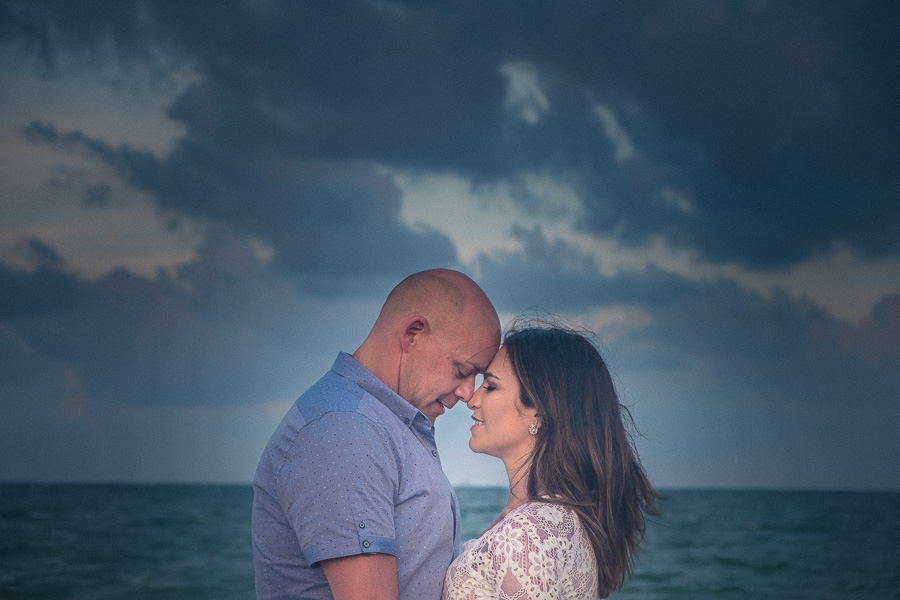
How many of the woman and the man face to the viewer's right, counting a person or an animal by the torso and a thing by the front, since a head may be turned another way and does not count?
1

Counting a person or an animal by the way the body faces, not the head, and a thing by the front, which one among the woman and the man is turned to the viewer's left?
the woman

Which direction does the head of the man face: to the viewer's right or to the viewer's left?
to the viewer's right

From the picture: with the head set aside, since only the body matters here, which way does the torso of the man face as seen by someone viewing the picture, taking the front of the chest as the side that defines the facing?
to the viewer's right

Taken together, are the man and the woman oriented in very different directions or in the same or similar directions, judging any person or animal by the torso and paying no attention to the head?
very different directions

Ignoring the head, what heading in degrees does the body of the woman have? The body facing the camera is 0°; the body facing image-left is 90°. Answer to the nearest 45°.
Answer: approximately 90°

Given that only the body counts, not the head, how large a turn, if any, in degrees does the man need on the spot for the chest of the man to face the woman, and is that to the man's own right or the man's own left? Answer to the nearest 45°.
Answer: approximately 45° to the man's own left
